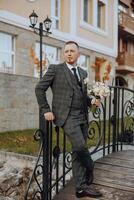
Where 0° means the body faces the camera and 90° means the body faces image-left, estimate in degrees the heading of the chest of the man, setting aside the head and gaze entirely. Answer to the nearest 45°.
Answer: approximately 315°

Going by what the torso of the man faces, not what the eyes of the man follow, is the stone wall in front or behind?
behind
